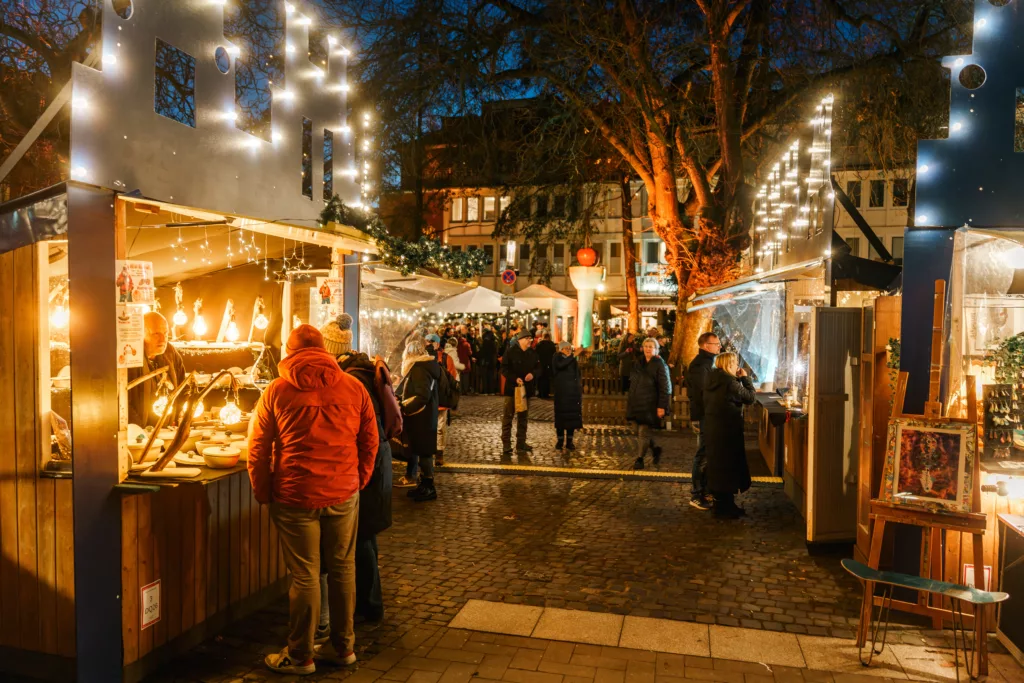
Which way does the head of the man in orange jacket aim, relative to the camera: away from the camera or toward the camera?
away from the camera

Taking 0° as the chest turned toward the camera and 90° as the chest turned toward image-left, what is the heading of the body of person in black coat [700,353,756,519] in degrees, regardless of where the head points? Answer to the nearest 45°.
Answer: approximately 270°

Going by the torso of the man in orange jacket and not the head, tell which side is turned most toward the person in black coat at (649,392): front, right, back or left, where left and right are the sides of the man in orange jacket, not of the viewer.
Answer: right

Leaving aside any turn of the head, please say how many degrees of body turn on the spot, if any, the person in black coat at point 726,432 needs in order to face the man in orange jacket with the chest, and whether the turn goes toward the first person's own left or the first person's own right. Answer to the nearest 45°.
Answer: approximately 135° to the first person's own right

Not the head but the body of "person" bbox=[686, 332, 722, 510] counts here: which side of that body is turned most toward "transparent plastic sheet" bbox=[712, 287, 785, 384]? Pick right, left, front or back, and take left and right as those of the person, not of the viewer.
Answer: left

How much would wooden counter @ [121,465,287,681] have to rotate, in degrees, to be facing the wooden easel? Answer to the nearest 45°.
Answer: approximately 45° to its left

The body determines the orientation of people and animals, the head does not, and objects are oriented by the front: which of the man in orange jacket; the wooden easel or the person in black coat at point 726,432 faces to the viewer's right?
the person in black coat

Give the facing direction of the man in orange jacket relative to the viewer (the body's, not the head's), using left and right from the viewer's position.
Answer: facing away from the viewer and to the left of the viewer

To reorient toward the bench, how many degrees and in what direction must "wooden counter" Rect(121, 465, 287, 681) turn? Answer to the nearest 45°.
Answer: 0° — it already faces it

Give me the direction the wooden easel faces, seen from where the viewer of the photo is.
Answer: facing the viewer and to the left of the viewer

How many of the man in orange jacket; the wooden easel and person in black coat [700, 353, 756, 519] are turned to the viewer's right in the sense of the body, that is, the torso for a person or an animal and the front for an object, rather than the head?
1

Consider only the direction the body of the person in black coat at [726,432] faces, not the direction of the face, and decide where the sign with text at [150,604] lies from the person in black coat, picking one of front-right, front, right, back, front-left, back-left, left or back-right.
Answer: back-right
